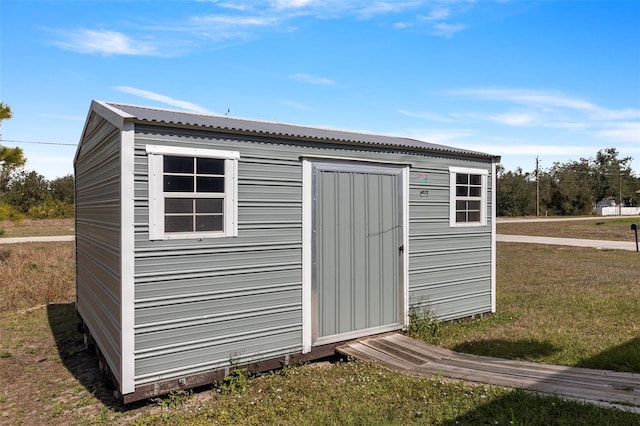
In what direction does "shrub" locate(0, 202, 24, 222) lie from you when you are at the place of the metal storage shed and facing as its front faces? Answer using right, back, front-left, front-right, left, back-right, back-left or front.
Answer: back

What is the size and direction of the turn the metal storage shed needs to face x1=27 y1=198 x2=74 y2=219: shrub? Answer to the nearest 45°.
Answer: approximately 180°

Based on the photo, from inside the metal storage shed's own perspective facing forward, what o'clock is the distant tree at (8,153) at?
The distant tree is roughly at 6 o'clock from the metal storage shed.

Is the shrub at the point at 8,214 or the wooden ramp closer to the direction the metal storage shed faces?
the wooden ramp

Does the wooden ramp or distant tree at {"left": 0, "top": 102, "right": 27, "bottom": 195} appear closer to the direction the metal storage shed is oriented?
the wooden ramp

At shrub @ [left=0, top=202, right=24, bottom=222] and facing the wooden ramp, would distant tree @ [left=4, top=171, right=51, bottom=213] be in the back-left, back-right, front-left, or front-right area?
back-left

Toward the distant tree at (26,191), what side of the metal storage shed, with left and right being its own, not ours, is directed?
back

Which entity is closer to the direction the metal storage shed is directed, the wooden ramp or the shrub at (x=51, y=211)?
the wooden ramp

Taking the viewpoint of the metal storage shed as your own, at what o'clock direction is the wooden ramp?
The wooden ramp is roughly at 11 o'clock from the metal storage shed.
